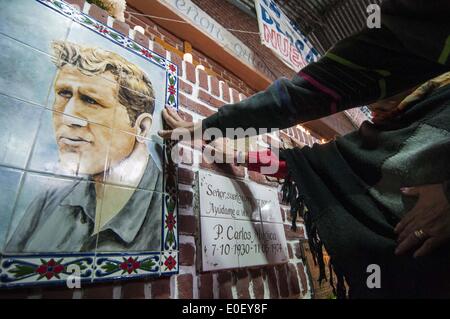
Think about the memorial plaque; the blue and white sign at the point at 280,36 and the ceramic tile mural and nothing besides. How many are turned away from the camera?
0

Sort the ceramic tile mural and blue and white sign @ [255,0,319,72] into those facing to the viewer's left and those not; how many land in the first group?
0

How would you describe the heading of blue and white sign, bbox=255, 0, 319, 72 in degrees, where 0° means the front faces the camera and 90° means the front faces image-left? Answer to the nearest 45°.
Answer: approximately 315°

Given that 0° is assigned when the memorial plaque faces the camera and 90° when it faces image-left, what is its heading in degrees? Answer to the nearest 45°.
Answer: approximately 315°

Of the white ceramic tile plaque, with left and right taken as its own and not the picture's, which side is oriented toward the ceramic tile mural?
right

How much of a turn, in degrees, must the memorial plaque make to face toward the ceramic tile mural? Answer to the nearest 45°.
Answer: approximately 90° to its right

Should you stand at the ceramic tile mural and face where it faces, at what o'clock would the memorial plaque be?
The memorial plaque is roughly at 10 o'clock from the ceramic tile mural.

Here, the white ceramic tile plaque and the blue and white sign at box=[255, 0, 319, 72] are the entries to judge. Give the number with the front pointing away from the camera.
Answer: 0

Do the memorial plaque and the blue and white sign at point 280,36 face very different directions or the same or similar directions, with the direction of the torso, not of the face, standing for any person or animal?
same or similar directions

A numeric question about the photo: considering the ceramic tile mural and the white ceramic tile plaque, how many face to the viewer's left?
0
